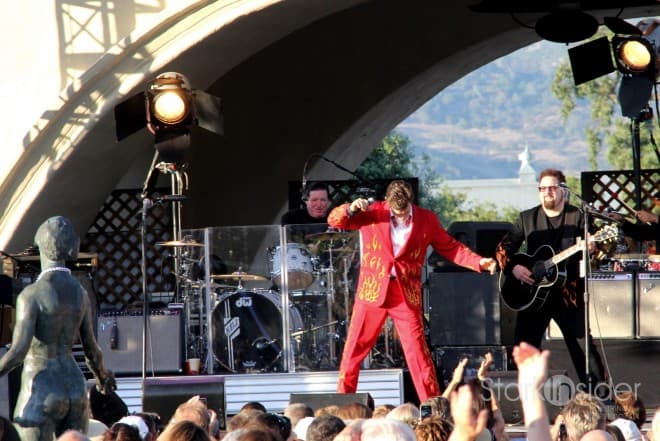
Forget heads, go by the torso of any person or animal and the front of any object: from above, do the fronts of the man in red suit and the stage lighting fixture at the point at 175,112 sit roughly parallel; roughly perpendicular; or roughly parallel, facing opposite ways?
roughly parallel

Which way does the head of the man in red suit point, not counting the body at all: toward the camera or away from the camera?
toward the camera

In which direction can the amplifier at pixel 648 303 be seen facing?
toward the camera

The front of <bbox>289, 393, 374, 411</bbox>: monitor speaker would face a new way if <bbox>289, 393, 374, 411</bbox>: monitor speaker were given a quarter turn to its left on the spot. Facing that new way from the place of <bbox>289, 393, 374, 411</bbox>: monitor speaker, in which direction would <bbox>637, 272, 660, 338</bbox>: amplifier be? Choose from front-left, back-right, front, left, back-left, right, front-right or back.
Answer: back-right

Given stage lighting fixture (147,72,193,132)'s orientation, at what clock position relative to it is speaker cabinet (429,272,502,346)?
The speaker cabinet is roughly at 9 o'clock from the stage lighting fixture.

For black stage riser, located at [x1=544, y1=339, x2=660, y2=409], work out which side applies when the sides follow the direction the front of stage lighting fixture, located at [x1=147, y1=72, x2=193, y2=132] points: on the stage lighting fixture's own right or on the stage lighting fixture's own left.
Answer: on the stage lighting fixture's own left

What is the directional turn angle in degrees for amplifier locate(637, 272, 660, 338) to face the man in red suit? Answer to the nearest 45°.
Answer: approximately 45° to its right

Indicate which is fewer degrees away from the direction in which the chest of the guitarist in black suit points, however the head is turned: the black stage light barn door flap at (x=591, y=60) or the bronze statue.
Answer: the bronze statue

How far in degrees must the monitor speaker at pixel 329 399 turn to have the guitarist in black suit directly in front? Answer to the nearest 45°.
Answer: approximately 45° to its right

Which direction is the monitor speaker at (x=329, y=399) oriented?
away from the camera

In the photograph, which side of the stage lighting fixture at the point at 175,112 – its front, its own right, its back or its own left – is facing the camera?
front

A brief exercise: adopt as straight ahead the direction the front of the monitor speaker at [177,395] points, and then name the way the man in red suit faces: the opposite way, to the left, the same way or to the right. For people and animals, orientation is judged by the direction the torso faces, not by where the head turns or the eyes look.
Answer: the opposite way

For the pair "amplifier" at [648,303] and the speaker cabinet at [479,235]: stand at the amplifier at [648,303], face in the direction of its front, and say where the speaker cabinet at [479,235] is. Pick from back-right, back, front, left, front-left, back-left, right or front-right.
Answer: back-right

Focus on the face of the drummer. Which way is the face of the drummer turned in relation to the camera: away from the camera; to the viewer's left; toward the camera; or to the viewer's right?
toward the camera

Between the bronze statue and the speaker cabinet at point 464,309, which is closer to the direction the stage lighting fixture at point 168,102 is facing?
the bronze statue

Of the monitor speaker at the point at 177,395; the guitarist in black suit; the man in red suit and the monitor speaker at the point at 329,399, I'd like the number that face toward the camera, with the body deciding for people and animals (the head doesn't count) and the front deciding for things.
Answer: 2

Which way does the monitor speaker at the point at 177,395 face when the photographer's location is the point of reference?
facing away from the viewer
